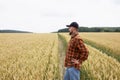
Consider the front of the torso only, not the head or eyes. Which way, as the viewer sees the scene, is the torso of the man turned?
to the viewer's left
